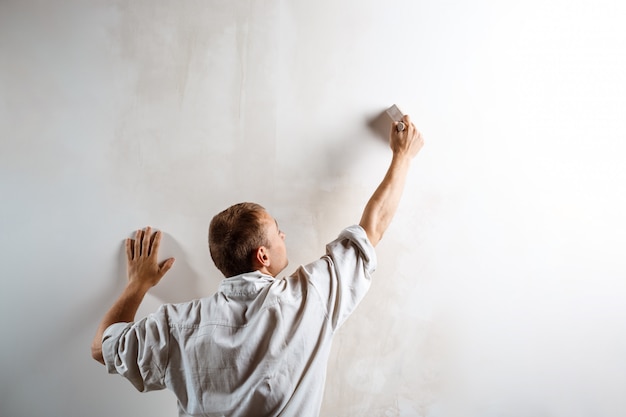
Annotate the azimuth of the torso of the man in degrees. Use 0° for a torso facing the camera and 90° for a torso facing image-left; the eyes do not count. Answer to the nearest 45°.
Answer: approximately 180°

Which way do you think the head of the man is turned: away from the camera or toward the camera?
away from the camera
